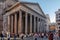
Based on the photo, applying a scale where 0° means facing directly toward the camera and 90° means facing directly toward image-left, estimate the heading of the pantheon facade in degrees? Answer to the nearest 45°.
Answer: approximately 315°
